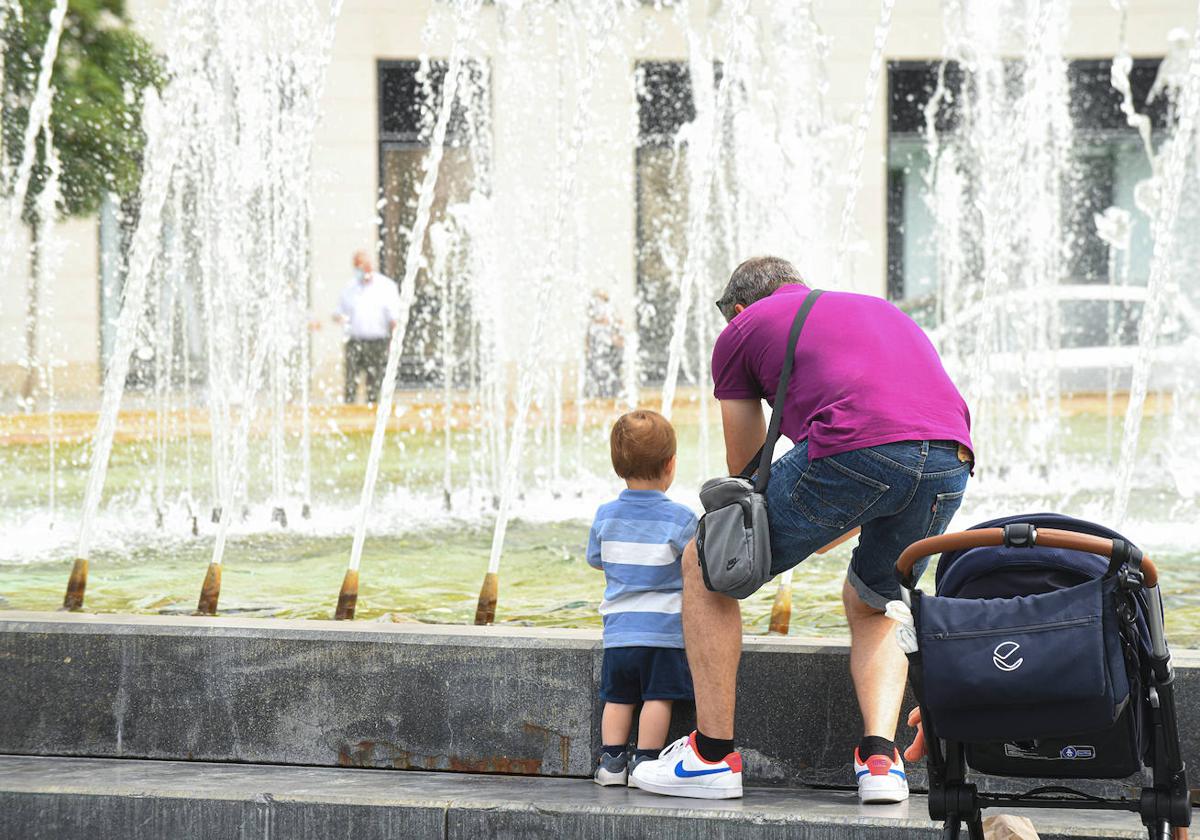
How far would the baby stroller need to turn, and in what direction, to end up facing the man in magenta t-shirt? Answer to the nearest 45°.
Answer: approximately 45° to its left

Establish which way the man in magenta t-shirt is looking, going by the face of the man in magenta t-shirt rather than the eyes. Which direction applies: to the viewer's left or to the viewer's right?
to the viewer's left

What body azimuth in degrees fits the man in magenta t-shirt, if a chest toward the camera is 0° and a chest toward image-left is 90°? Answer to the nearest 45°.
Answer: approximately 135°

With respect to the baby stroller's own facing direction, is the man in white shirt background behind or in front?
in front

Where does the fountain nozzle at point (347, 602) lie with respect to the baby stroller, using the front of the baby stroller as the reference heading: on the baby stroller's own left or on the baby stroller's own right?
on the baby stroller's own left

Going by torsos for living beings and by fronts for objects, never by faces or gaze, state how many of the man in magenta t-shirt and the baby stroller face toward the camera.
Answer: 0

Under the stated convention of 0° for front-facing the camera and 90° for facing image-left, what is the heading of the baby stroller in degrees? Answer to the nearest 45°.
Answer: approximately 180°

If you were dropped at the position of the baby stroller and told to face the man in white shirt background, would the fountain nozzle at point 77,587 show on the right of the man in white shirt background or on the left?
left

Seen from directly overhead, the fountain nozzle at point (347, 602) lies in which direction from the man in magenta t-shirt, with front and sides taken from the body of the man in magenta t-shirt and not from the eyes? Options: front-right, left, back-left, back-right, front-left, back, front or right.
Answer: front

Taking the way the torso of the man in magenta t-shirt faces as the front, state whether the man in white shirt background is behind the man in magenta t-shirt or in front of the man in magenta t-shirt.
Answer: in front
